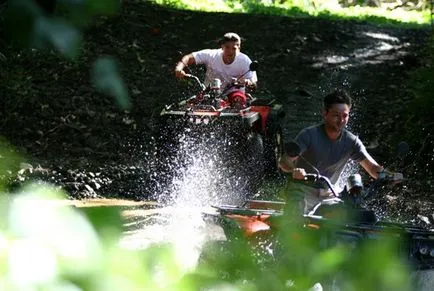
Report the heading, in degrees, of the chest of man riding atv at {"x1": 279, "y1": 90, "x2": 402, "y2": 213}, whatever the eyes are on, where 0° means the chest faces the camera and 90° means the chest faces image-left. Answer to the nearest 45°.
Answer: approximately 315°

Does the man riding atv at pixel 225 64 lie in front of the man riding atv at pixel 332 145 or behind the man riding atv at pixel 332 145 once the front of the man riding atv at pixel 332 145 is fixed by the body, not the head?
behind

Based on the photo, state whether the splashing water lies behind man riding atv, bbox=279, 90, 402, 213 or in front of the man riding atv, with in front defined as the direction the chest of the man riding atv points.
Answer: behind

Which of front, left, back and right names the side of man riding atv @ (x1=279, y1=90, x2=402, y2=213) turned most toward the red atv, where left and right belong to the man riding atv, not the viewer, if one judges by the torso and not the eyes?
back
